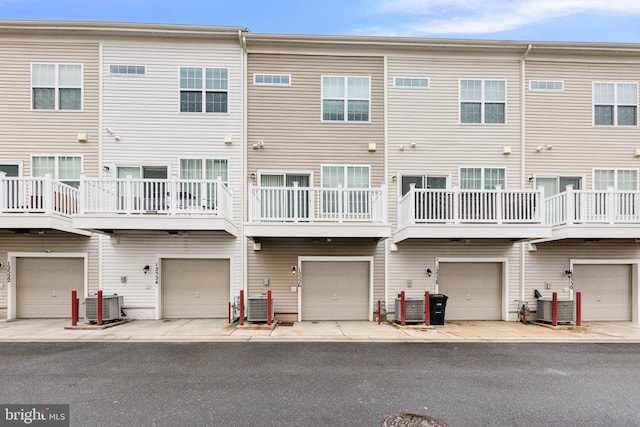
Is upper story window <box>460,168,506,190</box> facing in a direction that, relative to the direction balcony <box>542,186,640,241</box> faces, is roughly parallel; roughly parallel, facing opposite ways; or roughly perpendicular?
roughly parallel

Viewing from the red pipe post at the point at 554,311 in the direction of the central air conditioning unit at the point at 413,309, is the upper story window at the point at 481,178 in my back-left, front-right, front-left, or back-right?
front-right

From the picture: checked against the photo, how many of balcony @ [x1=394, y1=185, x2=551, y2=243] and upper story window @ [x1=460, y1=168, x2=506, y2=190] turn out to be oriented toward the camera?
2

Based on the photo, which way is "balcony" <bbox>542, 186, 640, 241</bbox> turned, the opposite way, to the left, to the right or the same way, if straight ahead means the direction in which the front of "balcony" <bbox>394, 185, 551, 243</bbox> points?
the same way

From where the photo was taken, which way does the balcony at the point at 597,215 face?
toward the camera

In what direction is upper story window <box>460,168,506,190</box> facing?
toward the camera

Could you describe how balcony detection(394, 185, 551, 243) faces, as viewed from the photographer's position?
facing the viewer

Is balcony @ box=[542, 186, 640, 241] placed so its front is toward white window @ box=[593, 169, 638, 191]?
no
